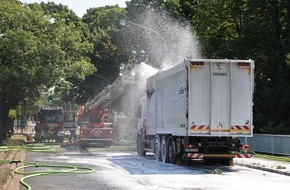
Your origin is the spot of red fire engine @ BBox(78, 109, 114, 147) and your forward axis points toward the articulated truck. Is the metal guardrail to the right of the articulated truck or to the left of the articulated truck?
left

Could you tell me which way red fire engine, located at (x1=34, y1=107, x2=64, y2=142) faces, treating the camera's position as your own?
facing the viewer

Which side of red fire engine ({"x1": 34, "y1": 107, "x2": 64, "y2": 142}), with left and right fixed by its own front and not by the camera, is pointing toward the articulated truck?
front

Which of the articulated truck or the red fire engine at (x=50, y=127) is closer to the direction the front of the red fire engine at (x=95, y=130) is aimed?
the red fire engine

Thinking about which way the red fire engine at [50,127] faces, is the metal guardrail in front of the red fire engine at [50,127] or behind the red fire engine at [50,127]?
in front
